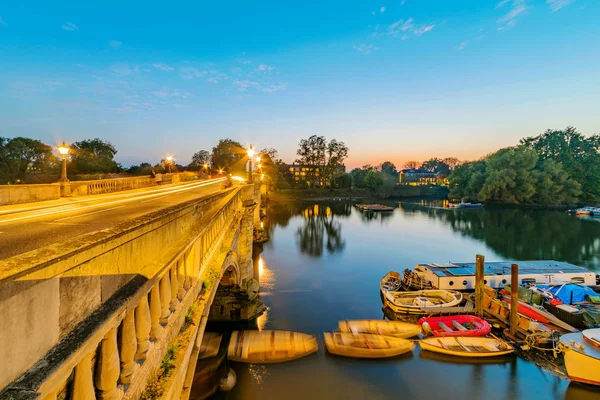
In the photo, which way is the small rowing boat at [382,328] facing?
to the viewer's right

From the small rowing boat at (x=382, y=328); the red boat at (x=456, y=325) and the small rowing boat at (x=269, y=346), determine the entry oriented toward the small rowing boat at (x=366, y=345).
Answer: the small rowing boat at (x=269, y=346)

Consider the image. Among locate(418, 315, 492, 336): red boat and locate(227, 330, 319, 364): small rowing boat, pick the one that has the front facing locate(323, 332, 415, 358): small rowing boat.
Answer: locate(227, 330, 319, 364): small rowing boat

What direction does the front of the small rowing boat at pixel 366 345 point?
to the viewer's right

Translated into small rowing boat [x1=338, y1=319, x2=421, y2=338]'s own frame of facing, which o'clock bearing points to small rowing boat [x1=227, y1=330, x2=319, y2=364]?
small rowing boat [x1=227, y1=330, x2=319, y2=364] is roughly at 5 o'clock from small rowing boat [x1=338, y1=319, x2=421, y2=338].

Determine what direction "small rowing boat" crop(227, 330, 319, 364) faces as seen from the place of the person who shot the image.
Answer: facing to the right of the viewer

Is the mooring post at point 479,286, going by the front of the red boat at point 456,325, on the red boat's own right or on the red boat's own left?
on the red boat's own left

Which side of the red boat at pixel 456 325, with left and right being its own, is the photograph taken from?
right

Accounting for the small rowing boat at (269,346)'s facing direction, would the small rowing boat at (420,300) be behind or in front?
in front
